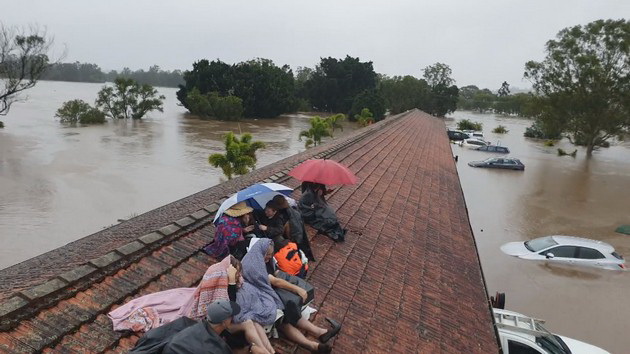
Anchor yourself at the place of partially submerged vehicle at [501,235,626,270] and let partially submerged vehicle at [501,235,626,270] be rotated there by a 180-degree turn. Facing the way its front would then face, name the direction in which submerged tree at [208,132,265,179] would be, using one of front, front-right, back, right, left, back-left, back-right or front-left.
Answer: back

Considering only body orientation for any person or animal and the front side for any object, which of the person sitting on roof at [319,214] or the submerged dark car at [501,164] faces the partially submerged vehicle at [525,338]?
the person sitting on roof

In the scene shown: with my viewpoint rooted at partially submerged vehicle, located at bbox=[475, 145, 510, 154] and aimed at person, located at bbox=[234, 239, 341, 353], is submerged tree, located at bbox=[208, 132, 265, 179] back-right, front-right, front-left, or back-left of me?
front-right

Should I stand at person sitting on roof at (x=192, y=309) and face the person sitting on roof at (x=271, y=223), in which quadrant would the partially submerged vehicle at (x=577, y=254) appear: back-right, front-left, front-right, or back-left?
front-right

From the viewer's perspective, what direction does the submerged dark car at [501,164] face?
to the viewer's left

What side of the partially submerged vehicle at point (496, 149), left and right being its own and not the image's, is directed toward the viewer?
left

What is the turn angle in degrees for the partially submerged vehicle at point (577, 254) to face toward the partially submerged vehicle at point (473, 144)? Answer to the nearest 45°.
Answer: approximately 90° to its right
